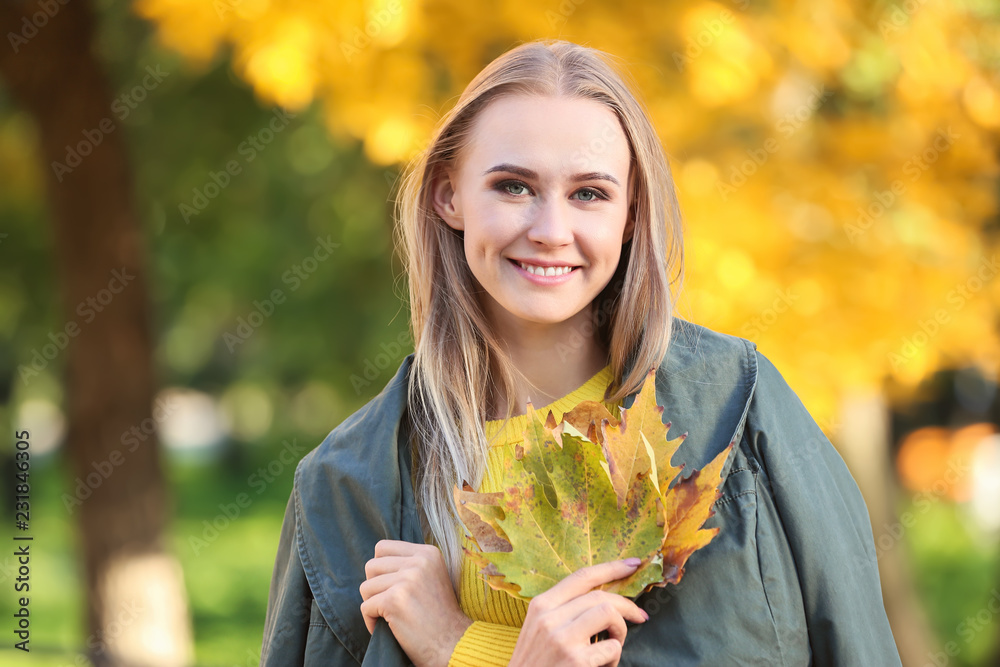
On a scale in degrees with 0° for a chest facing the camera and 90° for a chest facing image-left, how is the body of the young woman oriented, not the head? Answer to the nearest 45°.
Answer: approximately 0°

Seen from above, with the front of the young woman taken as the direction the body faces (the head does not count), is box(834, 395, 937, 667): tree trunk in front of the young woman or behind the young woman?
behind

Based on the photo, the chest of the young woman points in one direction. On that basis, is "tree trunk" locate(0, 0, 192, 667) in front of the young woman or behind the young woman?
behind
